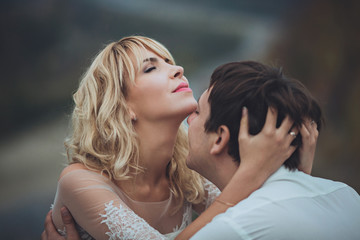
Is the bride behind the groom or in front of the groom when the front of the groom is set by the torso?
in front

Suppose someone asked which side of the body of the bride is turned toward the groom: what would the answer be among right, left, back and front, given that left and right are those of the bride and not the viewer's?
front

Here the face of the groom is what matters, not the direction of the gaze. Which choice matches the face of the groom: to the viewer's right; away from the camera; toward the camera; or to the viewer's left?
to the viewer's left

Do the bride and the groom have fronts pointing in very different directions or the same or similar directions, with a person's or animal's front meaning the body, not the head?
very different directions

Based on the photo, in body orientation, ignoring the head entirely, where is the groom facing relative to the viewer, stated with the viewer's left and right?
facing away from the viewer and to the left of the viewer

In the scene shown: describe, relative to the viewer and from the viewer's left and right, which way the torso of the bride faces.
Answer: facing the viewer and to the right of the viewer
